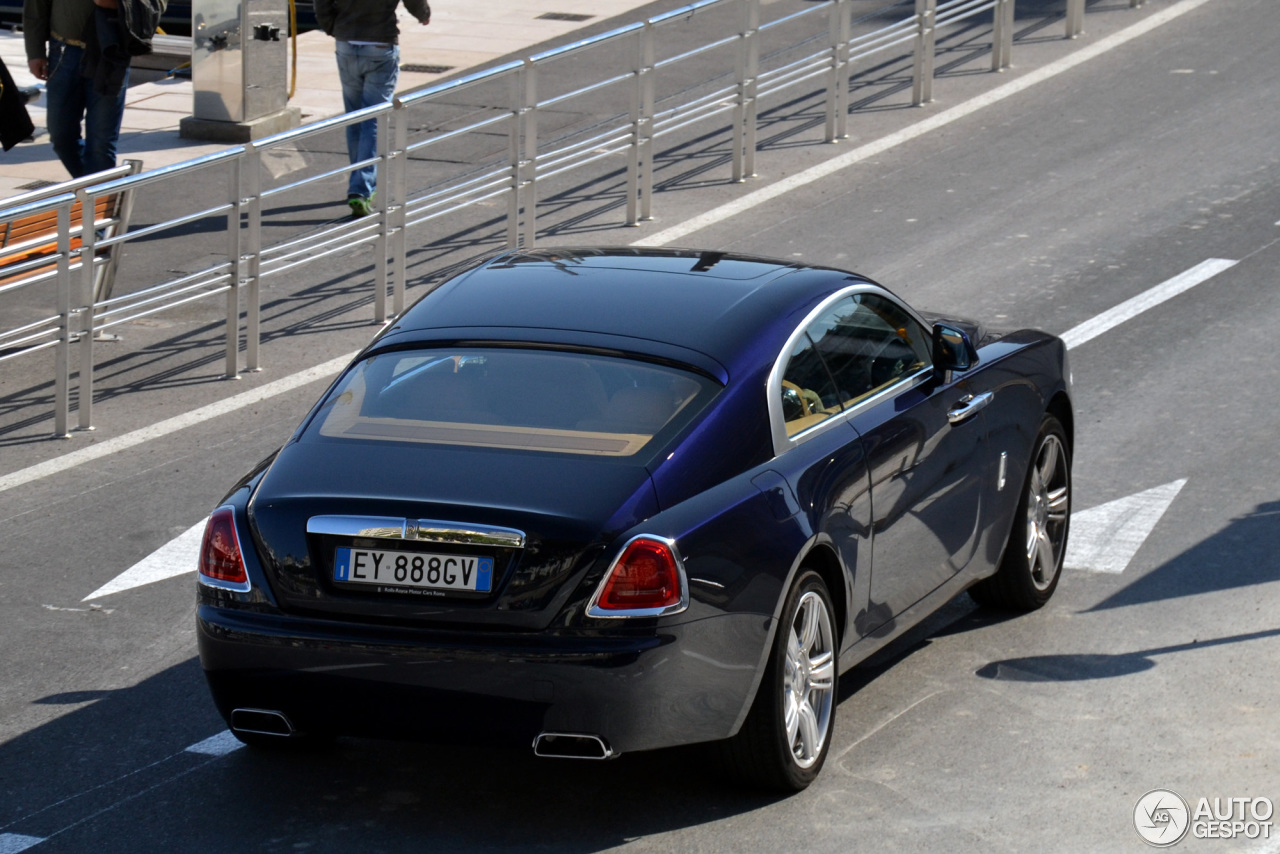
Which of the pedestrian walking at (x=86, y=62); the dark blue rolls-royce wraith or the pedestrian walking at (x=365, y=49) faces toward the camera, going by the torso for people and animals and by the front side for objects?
the pedestrian walking at (x=86, y=62)

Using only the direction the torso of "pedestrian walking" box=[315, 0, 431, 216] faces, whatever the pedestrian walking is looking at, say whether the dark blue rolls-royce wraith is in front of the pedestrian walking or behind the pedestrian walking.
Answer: behind

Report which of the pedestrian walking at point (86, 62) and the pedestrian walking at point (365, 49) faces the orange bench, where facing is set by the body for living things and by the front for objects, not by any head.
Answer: the pedestrian walking at point (86, 62)

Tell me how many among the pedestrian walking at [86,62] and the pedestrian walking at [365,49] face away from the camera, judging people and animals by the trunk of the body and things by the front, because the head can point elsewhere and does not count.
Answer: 1

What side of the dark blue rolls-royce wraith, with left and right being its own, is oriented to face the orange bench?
left

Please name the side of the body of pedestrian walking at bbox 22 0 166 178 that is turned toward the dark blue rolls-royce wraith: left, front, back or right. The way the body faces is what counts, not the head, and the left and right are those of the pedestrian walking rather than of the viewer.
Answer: front

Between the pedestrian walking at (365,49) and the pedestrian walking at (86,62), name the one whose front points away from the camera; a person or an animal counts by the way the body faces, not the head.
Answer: the pedestrian walking at (365,49)

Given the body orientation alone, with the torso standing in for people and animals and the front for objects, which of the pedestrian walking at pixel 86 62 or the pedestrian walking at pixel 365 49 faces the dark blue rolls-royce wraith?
the pedestrian walking at pixel 86 62

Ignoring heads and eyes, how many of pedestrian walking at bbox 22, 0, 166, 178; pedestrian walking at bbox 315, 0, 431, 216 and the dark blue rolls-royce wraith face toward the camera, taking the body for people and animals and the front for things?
1

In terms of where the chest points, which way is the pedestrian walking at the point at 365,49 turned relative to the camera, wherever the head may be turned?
away from the camera

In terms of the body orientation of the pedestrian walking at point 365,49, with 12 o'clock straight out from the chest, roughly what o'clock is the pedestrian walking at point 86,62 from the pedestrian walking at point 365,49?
the pedestrian walking at point 86,62 is roughly at 8 o'clock from the pedestrian walking at point 365,49.

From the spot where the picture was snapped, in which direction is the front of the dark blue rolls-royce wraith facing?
facing away from the viewer and to the right of the viewer

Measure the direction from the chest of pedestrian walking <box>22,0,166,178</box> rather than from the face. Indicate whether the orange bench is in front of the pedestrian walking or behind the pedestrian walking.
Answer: in front

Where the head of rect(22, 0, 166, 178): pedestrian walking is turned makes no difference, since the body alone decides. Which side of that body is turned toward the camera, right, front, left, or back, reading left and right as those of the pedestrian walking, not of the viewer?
front
